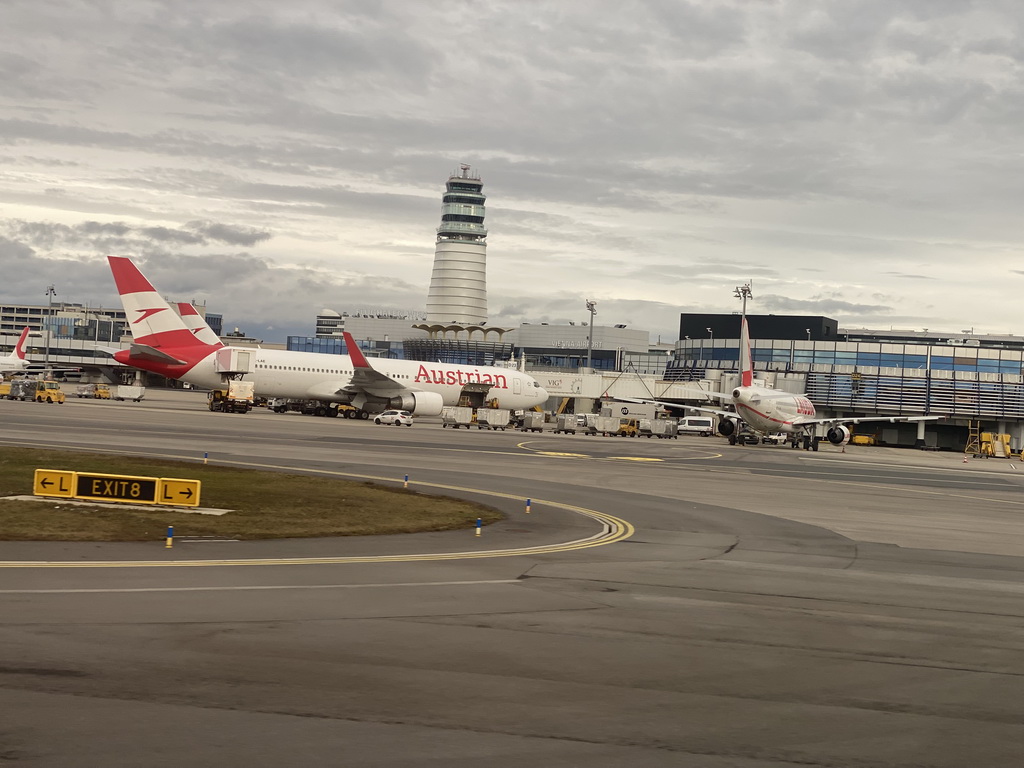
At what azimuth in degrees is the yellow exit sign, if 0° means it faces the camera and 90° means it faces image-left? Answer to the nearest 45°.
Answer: approximately 0°
